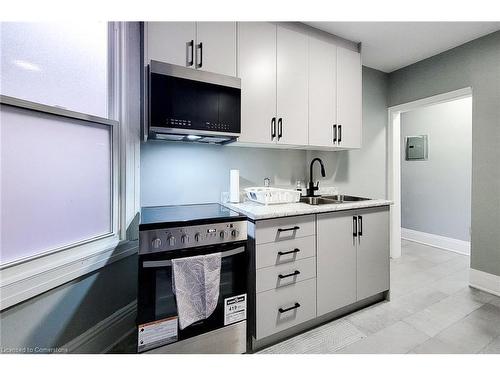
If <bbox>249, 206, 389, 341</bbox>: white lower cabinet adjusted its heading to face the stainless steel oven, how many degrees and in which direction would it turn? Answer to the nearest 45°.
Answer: approximately 90° to its right

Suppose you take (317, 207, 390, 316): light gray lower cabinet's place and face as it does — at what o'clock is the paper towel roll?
The paper towel roll is roughly at 4 o'clock from the light gray lower cabinet.

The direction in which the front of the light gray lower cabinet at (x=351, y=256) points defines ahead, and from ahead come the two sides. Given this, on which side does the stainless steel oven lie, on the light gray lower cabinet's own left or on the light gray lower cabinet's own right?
on the light gray lower cabinet's own right

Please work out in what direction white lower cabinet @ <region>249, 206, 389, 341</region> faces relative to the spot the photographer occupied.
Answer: facing the viewer and to the right of the viewer
